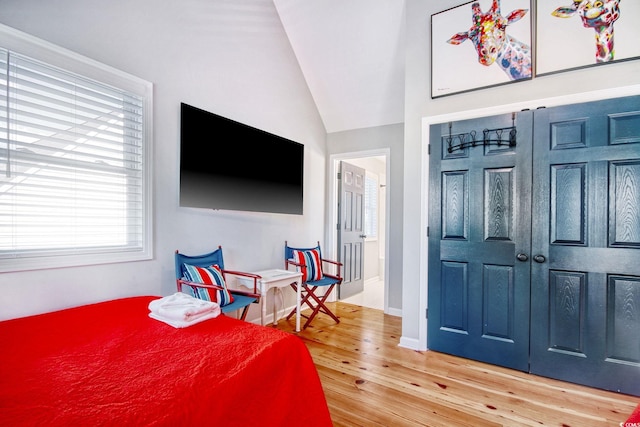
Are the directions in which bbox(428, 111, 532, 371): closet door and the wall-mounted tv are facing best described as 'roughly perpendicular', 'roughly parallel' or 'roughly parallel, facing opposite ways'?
roughly perpendicular

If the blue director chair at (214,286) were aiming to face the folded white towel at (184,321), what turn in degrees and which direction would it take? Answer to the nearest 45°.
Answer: approximately 45° to its right

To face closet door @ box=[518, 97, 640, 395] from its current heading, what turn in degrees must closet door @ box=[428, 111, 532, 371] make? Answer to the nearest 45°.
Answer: approximately 90° to its left

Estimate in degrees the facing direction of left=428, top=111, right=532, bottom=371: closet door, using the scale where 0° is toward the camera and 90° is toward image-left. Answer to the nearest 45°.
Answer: approximately 0°

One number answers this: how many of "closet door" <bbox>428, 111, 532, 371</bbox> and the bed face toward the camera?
1

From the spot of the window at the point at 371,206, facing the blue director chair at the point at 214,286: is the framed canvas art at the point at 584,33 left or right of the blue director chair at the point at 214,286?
left

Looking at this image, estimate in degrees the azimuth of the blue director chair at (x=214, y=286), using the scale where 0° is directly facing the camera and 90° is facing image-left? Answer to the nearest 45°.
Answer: approximately 315°

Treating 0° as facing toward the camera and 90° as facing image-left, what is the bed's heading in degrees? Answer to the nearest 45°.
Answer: approximately 225°

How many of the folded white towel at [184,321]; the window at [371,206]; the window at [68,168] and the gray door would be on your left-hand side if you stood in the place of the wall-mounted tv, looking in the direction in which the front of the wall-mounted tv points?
2
